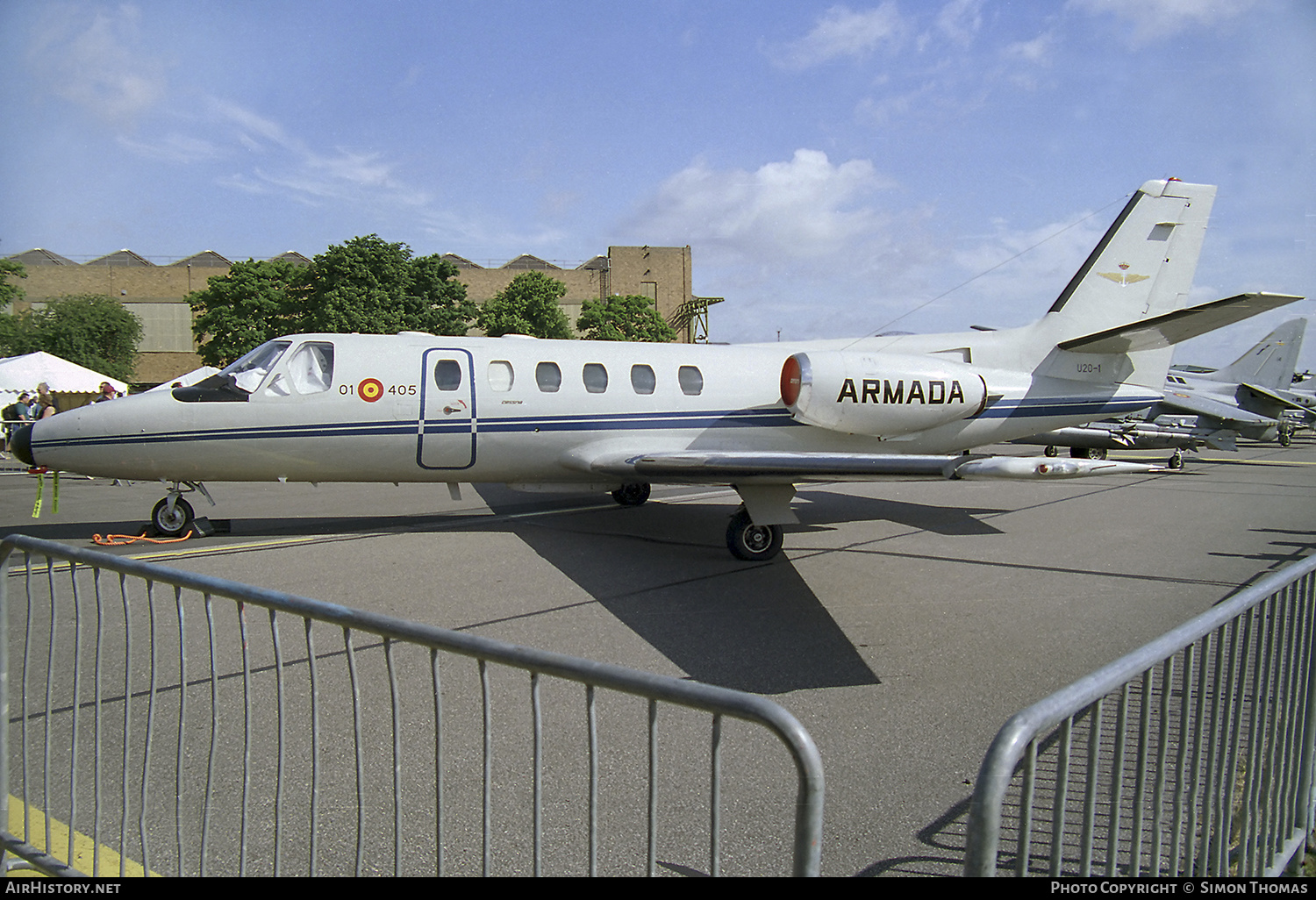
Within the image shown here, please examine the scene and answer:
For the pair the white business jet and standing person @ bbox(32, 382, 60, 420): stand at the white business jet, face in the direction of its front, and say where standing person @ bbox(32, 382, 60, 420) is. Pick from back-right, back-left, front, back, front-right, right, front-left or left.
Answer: front-right

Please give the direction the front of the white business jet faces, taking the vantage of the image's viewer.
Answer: facing to the left of the viewer

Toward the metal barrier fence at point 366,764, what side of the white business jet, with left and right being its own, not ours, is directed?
left

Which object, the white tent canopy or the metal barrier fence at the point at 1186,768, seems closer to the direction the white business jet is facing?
the white tent canopy

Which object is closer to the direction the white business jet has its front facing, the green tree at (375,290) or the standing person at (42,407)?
the standing person

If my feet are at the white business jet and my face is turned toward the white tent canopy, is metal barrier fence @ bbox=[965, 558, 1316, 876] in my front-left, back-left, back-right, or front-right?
back-left

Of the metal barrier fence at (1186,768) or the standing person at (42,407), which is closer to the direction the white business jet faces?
the standing person

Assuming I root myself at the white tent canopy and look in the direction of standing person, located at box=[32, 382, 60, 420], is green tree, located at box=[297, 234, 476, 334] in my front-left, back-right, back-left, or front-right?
back-left

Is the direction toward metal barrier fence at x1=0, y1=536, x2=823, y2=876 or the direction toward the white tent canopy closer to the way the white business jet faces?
the white tent canopy

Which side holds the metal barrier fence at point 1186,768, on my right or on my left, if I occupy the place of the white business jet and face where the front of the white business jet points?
on my left

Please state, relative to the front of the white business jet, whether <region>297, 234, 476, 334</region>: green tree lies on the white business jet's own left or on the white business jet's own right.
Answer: on the white business jet's own right

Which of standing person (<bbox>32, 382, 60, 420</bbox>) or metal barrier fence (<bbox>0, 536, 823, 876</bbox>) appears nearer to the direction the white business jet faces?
the standing person

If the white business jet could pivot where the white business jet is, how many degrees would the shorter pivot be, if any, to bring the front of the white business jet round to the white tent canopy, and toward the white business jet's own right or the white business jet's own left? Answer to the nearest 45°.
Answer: approximately 45° to the white business jet's own right
